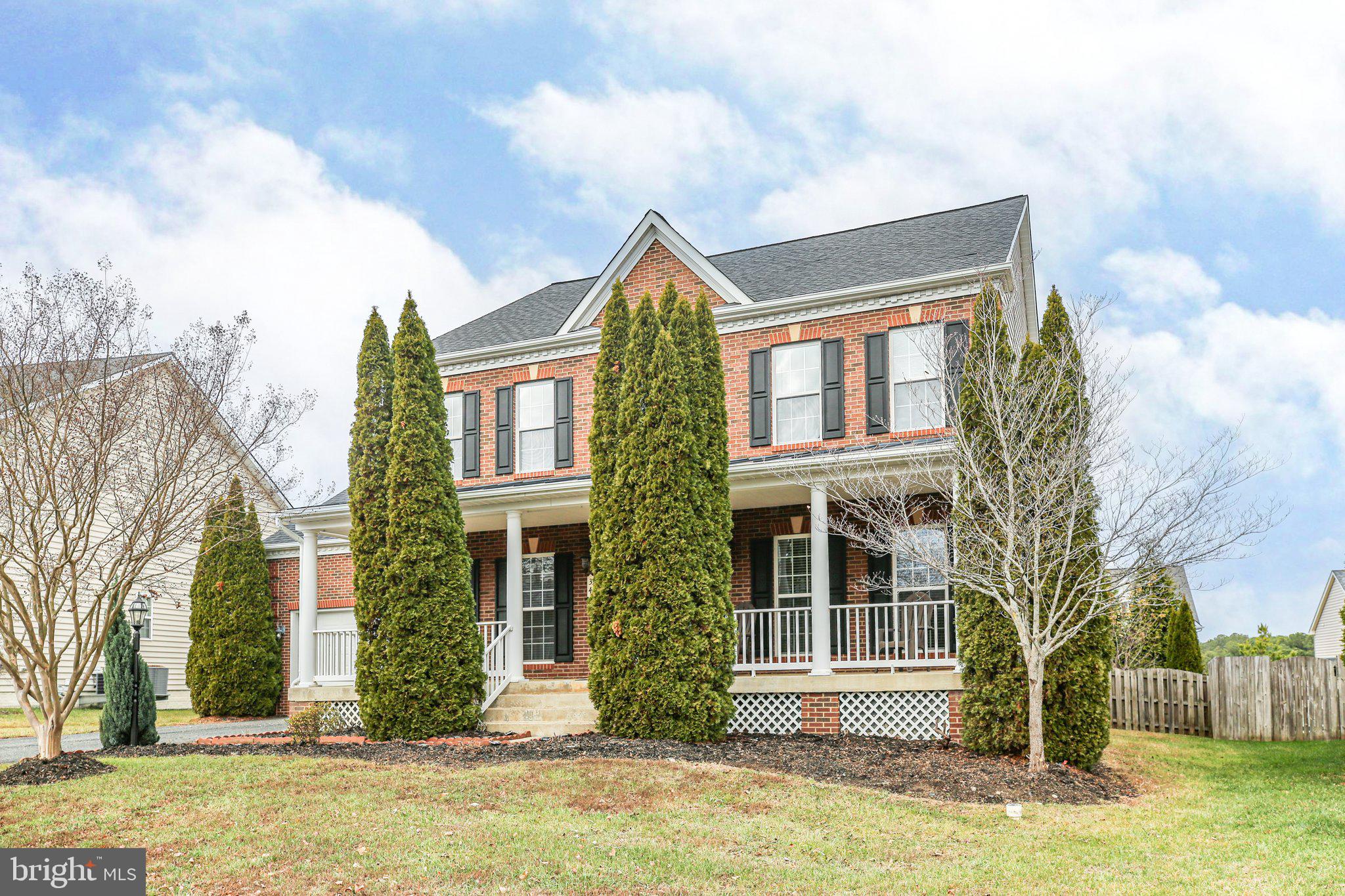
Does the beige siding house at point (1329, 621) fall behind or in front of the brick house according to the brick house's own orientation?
behind

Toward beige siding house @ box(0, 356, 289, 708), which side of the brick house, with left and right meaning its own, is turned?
right

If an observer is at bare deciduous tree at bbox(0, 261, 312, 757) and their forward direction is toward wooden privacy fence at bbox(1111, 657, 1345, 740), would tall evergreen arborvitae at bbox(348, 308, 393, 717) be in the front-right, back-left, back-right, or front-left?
front-left

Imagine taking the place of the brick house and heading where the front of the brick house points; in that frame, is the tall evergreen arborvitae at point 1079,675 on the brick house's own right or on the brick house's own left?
on the brick house's own left

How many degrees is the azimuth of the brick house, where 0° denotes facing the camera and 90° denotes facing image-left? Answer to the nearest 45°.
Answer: approximately 45°

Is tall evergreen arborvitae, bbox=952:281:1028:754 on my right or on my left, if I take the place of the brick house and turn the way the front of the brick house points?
on my left

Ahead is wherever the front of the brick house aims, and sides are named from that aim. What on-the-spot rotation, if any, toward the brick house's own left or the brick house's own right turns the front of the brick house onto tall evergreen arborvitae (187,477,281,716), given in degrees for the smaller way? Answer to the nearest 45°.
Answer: approximately 90° to the brick house's own right

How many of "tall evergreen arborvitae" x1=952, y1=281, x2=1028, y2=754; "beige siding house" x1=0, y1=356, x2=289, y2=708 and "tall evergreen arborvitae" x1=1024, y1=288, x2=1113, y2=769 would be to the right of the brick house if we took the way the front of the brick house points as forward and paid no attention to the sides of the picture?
1
